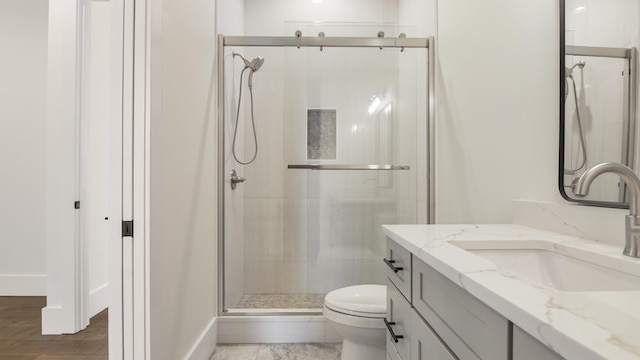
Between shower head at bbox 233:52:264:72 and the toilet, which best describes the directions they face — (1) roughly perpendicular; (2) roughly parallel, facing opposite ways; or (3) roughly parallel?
roughly parallel, facing opposite ways

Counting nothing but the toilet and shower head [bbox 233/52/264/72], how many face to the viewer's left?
1

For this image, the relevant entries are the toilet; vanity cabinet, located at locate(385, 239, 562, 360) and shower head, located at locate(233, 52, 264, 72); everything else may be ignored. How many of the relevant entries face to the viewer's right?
1

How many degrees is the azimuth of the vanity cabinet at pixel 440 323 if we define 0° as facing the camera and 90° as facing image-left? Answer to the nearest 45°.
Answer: approximately 45°

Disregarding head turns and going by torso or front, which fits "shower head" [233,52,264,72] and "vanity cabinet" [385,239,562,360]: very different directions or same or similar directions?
very different directions

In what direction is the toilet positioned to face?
to the viewer's left
